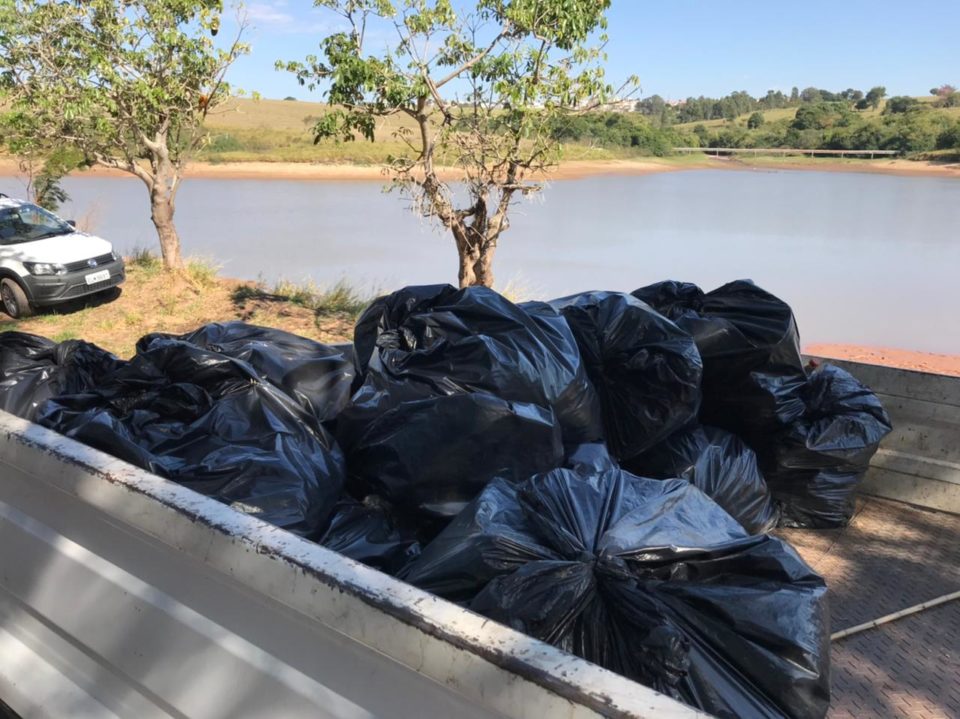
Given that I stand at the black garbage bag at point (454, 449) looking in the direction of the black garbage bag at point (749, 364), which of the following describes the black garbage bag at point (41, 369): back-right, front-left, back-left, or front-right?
back-left

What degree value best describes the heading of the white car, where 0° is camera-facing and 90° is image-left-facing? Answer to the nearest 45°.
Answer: approximately 315°

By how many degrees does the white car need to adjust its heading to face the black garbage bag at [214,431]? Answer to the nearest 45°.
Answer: approximately 45° to its right

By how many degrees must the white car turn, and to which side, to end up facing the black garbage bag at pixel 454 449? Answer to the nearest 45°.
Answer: approximately 45° to its right

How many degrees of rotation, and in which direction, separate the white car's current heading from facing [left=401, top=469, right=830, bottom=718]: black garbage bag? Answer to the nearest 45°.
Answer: approximately 45° to its right
